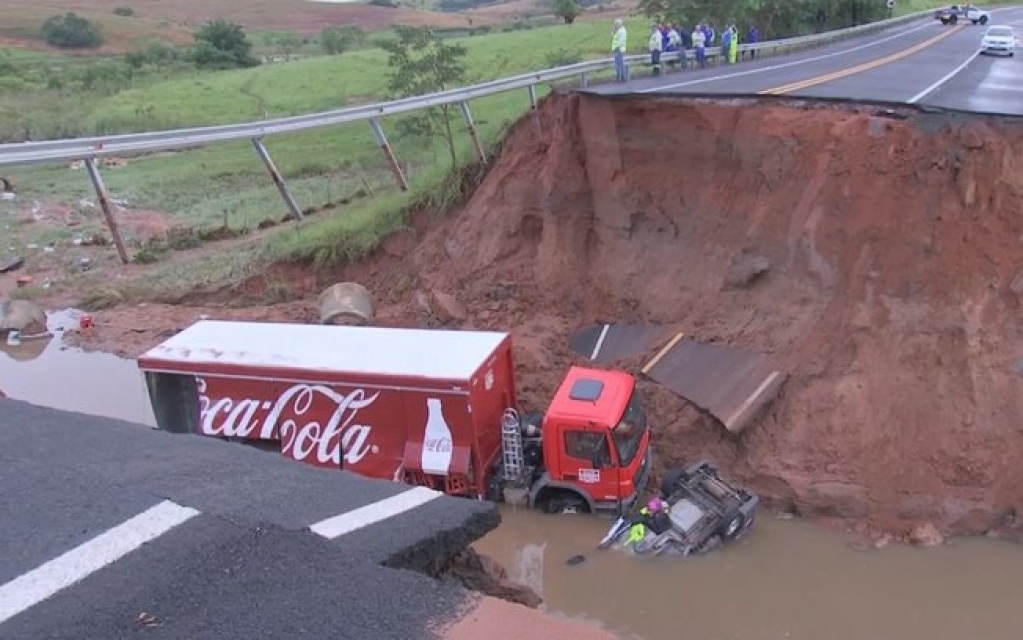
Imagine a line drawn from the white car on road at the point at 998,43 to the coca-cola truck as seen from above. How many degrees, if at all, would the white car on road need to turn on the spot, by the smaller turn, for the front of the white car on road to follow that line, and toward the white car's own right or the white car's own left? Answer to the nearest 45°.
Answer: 0° — it already faces it

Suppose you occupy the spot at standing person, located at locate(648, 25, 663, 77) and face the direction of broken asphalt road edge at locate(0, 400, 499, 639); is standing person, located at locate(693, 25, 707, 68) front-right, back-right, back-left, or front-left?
back-left

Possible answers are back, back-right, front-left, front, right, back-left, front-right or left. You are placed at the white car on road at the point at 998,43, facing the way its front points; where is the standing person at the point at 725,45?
front-right

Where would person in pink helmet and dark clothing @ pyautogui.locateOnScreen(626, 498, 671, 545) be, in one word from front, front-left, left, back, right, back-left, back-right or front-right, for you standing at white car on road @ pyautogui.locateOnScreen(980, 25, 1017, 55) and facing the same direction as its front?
front

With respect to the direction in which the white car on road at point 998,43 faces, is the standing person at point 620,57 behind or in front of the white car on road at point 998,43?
in front

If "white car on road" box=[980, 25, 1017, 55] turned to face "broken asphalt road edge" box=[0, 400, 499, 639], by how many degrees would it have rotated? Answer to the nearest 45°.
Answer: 0° — it already faces it

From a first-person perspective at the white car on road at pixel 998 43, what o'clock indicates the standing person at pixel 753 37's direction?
The standing person is roughly at 2 o'clock from the white car on road.

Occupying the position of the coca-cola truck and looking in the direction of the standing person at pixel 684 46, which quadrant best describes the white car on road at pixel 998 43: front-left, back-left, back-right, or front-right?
front-right

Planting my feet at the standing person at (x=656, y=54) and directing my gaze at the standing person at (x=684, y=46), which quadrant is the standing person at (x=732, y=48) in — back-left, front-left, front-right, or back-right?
front-right

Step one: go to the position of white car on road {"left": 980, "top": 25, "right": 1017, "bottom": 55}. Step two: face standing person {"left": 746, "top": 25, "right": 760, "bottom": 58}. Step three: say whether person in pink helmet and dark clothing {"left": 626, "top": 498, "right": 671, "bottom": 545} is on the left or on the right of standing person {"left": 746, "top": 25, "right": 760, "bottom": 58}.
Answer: left

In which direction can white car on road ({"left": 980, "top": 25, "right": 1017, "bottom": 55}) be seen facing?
toward the camera

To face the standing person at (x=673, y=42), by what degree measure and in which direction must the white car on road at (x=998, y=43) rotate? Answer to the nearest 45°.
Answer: approximately 45° to its right

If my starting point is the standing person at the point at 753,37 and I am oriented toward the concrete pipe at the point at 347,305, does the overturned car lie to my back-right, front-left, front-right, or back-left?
front-left
